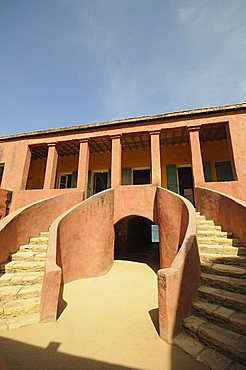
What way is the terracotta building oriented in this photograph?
toward the camera
